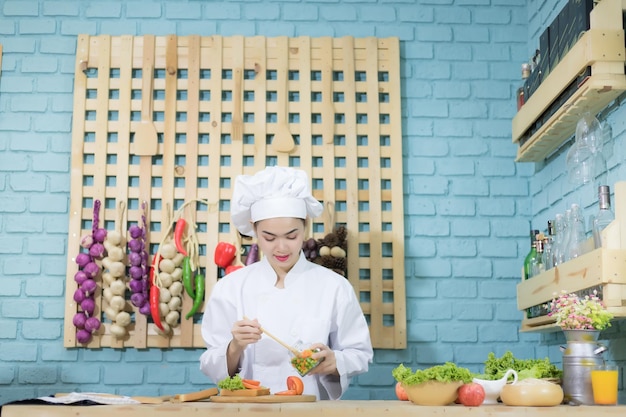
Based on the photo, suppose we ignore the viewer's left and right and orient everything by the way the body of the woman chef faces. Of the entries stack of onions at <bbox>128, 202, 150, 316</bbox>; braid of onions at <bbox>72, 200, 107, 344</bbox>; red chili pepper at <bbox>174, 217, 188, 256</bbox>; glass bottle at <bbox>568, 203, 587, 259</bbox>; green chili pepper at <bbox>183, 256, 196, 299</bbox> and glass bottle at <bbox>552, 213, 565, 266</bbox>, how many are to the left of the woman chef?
2

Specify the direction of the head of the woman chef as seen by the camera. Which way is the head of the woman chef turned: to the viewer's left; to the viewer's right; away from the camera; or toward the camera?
toward the camera

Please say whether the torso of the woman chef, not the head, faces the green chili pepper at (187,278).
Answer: no

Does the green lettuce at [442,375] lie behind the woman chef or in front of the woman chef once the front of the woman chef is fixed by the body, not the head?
in front

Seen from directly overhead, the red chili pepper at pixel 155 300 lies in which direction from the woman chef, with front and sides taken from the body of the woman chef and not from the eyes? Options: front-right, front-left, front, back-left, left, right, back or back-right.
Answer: back-right

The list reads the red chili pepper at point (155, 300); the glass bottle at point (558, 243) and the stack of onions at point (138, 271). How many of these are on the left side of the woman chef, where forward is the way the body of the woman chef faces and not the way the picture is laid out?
1

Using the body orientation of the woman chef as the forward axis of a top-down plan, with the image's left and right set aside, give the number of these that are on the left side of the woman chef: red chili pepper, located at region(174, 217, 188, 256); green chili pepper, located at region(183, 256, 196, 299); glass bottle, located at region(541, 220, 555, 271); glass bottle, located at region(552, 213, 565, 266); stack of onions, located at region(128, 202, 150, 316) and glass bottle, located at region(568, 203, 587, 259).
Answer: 3

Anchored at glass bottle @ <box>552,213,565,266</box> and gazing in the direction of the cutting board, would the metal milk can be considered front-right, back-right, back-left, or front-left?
front-left

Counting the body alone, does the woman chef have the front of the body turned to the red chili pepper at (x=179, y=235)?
no

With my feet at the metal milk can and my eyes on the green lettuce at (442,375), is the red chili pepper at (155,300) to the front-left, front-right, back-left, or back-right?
front-right

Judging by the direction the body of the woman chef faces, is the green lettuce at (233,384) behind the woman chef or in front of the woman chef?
in front

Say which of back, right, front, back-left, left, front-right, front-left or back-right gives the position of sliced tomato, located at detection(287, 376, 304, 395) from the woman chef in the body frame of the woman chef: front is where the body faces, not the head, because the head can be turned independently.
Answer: front

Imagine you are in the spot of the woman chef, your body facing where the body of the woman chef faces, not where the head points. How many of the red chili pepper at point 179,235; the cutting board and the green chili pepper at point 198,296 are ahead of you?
1

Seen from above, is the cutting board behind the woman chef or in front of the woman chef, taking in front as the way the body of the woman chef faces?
in front

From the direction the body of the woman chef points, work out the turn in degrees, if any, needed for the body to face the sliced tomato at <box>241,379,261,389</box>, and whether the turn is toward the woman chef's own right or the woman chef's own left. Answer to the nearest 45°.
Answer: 0° — they already face it

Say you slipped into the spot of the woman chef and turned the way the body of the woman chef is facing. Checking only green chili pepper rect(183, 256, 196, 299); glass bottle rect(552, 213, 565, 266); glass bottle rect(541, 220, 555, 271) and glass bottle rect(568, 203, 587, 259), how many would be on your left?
3

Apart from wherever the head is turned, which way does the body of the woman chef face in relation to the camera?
toward the camera

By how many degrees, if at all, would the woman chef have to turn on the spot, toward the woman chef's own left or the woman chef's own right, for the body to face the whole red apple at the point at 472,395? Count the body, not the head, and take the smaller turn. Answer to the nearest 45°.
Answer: approximately 45° to the woman chef's own left

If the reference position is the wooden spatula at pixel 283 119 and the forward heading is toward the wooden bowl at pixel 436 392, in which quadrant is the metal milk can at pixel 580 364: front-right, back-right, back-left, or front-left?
front-left
